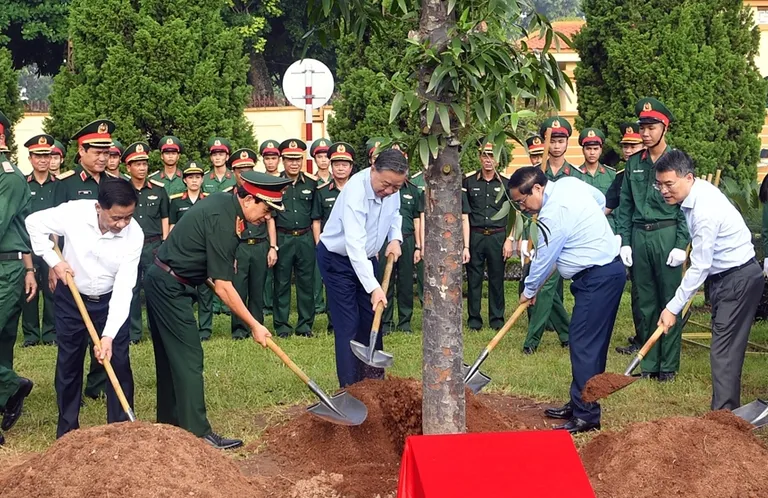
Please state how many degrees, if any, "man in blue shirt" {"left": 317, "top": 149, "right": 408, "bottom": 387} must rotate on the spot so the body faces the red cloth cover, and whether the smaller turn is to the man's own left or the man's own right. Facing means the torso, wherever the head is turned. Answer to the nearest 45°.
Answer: approximately 45° to the man's own right

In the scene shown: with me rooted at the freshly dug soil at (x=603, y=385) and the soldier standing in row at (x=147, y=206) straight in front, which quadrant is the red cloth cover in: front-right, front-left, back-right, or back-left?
back-left

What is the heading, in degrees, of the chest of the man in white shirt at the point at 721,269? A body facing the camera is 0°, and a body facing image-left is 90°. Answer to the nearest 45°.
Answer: approximately 90°

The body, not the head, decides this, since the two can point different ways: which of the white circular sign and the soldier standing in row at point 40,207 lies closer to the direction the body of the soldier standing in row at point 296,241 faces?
the soldier standing in row

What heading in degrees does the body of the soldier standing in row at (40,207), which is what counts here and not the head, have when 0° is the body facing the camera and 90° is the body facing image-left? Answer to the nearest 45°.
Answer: approximately 0°
